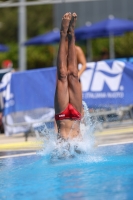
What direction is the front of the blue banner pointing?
toward the camera

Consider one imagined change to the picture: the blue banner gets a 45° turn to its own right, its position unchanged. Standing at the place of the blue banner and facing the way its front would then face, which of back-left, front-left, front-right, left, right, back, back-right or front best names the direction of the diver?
front-left
